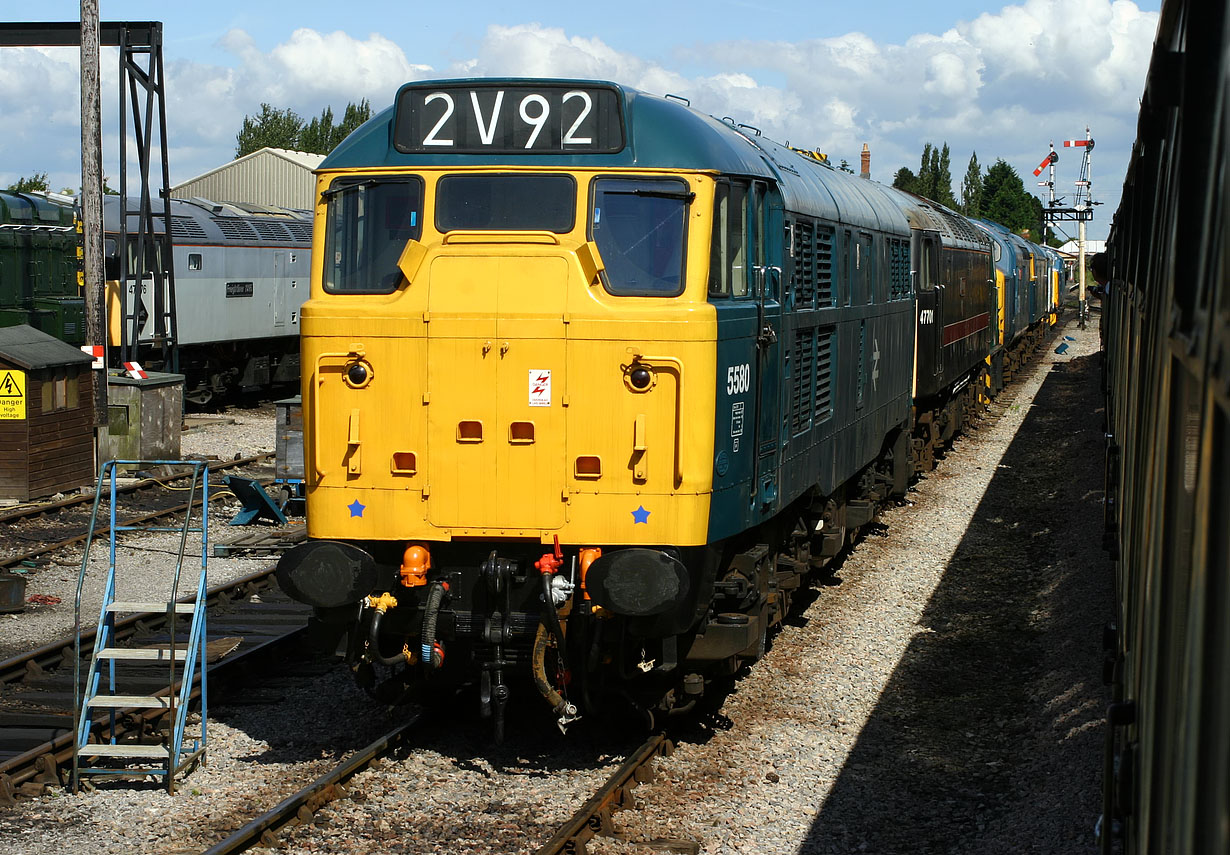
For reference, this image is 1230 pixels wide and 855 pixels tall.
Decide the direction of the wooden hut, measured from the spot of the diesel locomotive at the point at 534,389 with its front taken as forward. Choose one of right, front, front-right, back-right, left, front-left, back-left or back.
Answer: back-right

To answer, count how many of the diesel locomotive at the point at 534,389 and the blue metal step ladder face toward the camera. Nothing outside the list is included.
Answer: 2

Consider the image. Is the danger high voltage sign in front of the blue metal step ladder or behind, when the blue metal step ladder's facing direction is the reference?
behind

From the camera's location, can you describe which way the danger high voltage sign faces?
facing the viewer

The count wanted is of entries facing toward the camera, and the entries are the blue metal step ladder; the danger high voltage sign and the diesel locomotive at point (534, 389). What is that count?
3

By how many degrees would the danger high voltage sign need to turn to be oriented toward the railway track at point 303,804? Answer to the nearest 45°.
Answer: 0° — it already faces it

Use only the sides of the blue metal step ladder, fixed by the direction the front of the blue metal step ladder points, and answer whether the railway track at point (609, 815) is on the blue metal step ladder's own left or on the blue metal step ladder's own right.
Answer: on the blue metal step ladder's own left

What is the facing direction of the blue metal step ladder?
toward the camera

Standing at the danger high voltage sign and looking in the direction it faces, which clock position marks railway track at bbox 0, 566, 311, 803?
The railway track is roughly at 12 o'clock from the danger high voltage sign.
